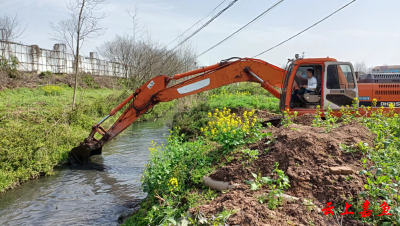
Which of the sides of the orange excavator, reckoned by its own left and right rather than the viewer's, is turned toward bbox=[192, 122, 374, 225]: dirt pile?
left

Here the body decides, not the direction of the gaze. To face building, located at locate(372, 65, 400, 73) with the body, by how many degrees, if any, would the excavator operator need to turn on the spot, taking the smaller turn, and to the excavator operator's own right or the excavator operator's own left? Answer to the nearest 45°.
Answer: approximately 135° to the excavator operator's own right

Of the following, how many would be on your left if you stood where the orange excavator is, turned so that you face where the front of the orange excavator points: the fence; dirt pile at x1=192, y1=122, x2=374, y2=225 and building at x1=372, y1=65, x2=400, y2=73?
1

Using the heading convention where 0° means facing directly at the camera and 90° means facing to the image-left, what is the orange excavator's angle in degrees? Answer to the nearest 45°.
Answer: approximately 90°

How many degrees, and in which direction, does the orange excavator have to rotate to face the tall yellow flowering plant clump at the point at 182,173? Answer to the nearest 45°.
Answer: approximately 45° to its left

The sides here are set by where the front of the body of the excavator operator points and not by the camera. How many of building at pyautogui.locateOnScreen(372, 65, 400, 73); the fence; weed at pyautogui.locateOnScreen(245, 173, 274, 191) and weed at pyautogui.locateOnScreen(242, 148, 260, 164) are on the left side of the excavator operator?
2

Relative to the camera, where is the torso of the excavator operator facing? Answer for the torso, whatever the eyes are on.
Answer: to the viewer's left

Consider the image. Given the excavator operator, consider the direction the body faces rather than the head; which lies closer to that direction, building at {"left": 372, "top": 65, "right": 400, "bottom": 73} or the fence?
the fence

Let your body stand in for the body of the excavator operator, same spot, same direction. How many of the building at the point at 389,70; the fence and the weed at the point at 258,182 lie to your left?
1

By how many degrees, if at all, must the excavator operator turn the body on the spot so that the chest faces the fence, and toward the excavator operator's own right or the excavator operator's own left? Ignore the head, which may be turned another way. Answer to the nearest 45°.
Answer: approximately 45° to the excavator operator's own right

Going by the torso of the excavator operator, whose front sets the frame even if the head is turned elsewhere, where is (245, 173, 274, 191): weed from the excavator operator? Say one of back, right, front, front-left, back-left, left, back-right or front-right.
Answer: left

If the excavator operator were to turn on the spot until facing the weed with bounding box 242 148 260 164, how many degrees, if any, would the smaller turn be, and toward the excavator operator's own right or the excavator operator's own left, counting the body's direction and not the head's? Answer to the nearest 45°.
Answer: approximately 90° to the excavator operator's own left

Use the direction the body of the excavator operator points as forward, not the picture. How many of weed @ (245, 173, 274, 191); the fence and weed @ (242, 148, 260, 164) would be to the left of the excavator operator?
2

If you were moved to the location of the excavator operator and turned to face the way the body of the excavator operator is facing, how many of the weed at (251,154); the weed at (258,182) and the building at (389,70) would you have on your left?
2

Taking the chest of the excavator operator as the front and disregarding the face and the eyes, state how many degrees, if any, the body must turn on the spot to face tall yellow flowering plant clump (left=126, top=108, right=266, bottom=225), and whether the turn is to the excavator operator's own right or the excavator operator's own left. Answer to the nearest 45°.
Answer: approximately 45° to the excavator operator's own left
